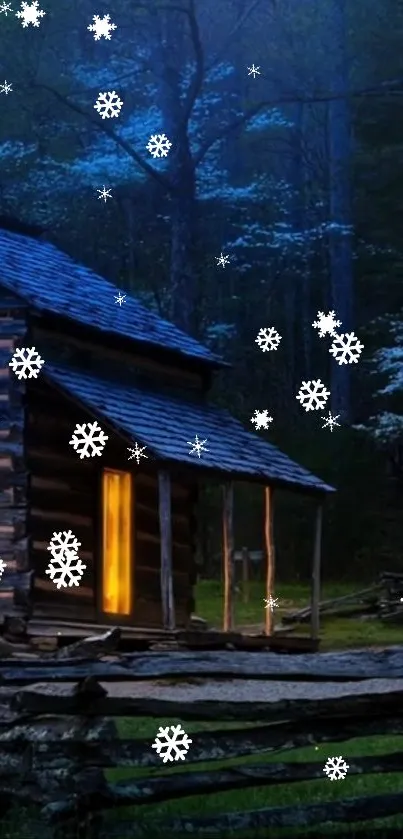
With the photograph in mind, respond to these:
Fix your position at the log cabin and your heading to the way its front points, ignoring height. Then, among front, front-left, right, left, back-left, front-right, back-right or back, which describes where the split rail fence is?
front-right

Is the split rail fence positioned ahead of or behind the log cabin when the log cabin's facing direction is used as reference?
ahead
